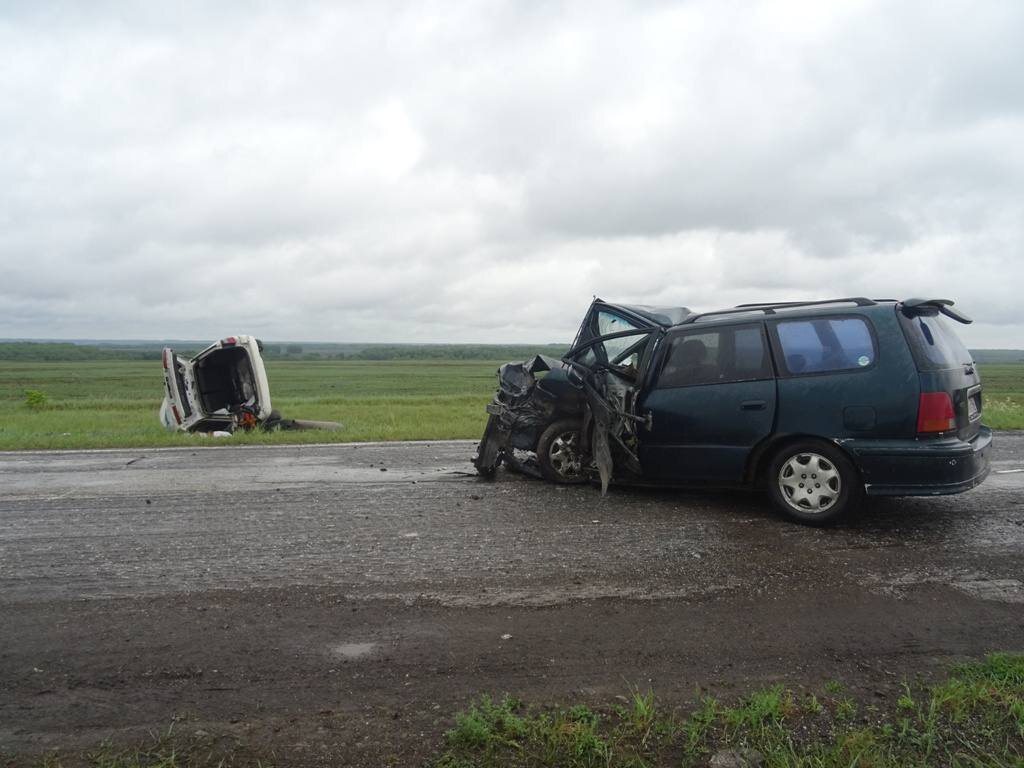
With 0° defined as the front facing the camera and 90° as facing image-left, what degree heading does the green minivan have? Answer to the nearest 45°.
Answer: approximately 90°
